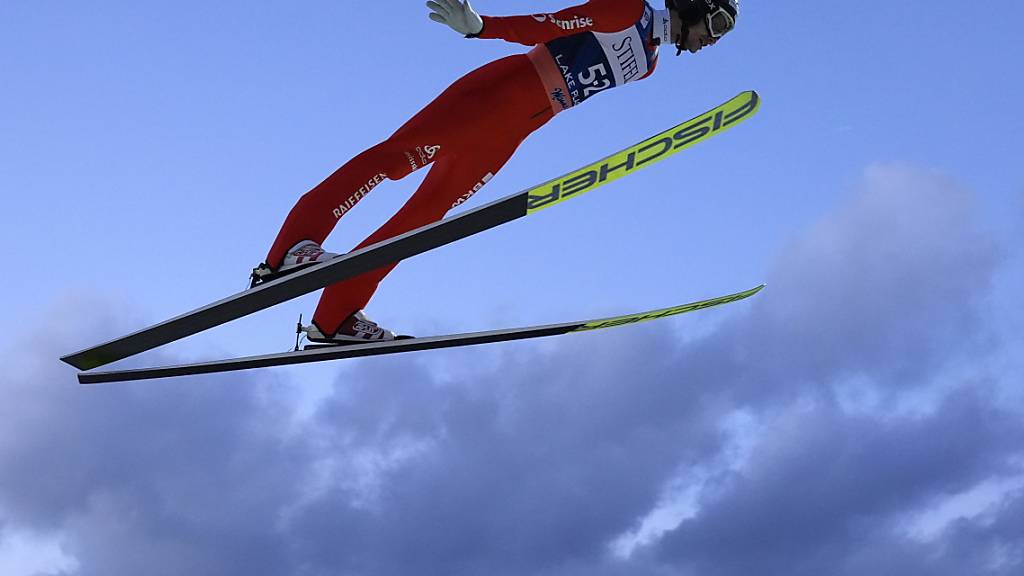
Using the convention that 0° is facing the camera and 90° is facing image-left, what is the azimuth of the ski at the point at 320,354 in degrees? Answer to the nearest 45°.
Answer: approximately 270°
